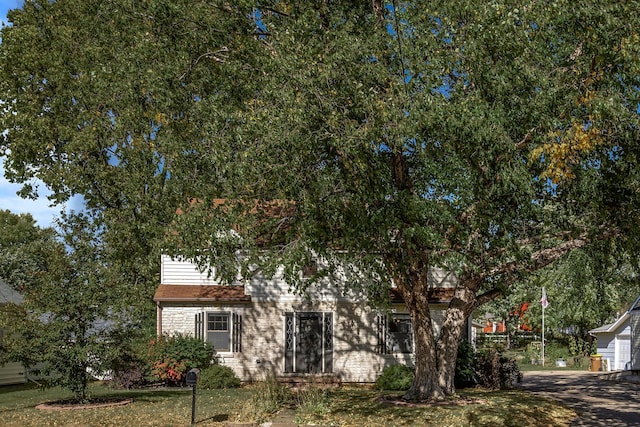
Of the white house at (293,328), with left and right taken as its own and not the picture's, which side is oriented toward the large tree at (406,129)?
front

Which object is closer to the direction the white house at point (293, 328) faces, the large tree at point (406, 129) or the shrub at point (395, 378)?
the large tree

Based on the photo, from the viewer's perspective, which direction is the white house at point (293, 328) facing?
toward the camera

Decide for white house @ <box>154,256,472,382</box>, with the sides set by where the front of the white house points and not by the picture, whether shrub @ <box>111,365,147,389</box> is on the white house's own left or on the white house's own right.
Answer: on the white house's own right

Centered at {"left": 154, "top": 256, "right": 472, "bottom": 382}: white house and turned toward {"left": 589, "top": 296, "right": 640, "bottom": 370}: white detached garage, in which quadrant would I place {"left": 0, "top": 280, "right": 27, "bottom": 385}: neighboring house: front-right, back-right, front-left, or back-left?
back-left

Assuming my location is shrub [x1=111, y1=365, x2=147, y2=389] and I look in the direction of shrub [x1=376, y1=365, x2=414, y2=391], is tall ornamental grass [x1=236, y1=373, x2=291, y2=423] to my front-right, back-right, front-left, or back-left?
front-right

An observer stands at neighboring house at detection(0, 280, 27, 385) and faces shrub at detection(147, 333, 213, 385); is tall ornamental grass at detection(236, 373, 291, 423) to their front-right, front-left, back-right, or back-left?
front-right

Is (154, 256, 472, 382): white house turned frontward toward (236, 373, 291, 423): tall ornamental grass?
yes

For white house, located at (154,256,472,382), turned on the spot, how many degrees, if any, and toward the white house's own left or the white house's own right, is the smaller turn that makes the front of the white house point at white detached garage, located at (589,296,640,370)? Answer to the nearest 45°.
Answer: approximately 135° to the white house's own left

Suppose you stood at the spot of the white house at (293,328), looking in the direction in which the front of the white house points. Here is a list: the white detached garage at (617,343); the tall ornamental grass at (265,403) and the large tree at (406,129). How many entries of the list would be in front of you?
2
